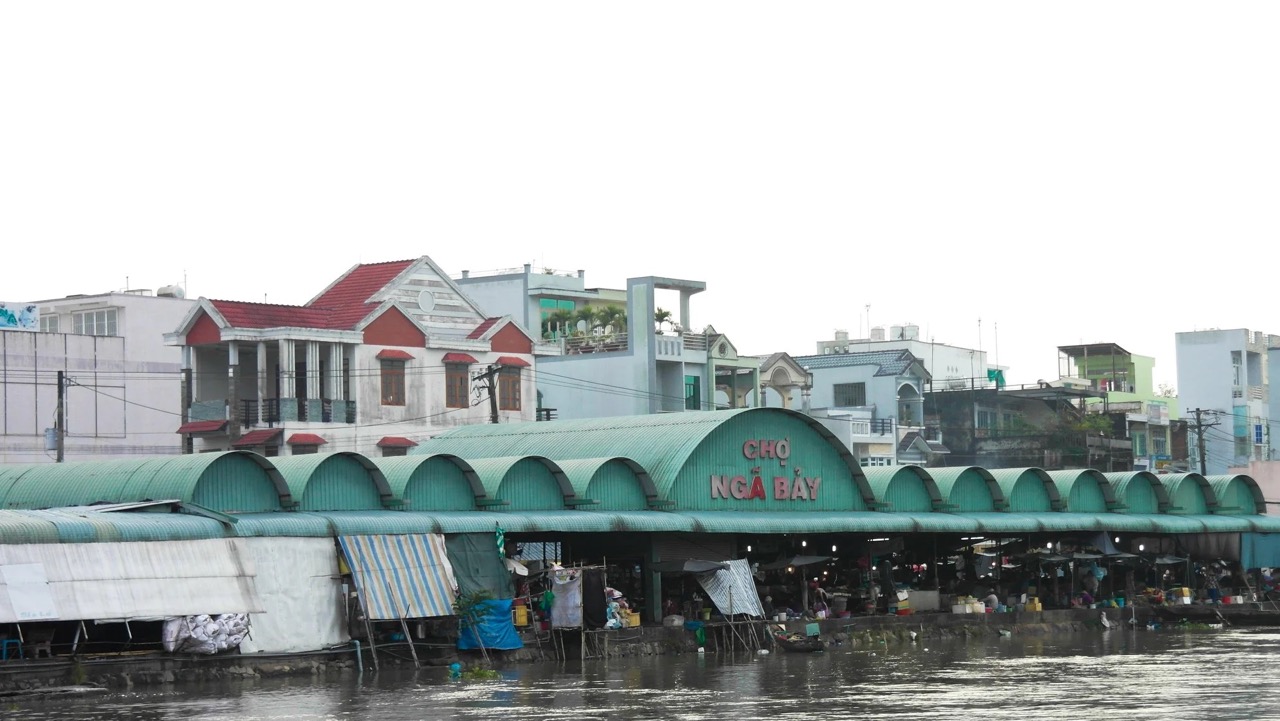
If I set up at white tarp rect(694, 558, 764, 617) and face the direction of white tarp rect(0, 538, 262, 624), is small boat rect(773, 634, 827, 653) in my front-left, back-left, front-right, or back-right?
back-left

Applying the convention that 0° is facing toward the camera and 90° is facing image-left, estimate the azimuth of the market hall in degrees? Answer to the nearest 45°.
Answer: approximately 315°
